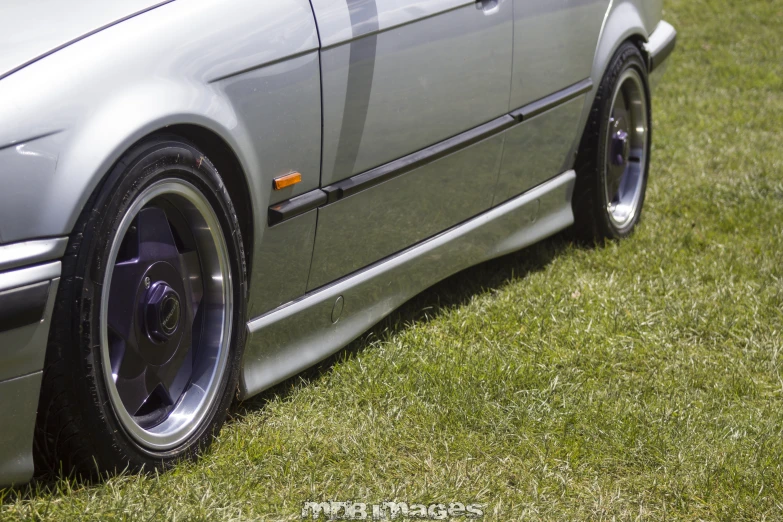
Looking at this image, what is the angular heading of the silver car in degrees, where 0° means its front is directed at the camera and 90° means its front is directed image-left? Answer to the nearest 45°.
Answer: approximately 45°
